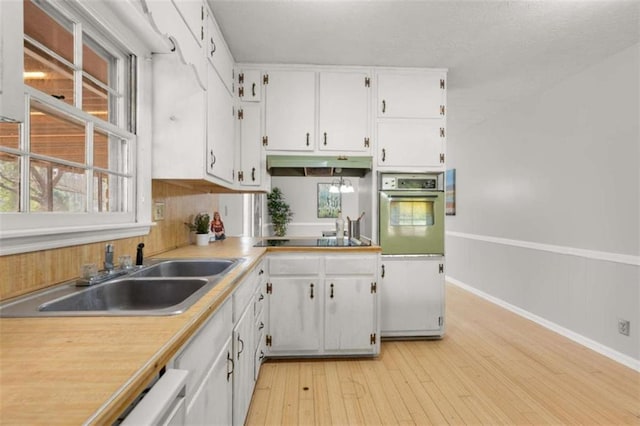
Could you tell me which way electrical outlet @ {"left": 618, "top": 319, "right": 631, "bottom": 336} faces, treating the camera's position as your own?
facing the viewer and to the left of the viewer

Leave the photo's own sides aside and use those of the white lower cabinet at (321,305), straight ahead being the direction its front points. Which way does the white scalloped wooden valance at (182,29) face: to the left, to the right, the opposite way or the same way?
to the left

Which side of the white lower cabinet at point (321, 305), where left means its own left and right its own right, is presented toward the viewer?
front

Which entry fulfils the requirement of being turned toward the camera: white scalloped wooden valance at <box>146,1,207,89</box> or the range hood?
the range hood

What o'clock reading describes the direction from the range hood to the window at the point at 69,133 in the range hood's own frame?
The window is roughly at 1 o'clock from the range hood.

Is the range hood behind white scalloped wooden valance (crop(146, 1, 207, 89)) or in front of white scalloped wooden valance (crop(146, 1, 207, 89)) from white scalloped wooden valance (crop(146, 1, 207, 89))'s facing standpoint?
in front

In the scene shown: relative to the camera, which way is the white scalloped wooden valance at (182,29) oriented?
to the viewer's right

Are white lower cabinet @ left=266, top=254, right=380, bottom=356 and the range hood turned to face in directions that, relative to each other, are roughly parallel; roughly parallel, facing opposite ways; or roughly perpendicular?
roughly parallel

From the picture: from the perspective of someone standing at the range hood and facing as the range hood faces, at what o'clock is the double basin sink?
The double basin sink is roughly at 1 o'clock from the range hood.

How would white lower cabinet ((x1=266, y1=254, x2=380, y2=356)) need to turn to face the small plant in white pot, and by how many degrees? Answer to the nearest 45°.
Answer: approximately 90° to its right

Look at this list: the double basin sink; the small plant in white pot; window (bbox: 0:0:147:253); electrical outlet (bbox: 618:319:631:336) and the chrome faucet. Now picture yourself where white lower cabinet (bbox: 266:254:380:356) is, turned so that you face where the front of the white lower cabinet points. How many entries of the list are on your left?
1

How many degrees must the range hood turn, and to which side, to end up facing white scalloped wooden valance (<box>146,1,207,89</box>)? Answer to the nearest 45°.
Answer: approximately 45° to its right

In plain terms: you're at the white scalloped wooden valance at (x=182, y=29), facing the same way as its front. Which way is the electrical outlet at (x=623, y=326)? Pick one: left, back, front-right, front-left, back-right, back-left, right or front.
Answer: front

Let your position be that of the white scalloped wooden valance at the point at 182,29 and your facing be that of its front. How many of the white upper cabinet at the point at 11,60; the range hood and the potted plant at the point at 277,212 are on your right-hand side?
1
